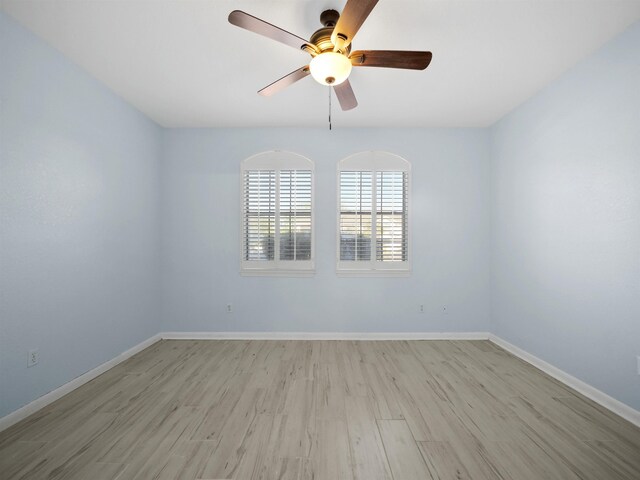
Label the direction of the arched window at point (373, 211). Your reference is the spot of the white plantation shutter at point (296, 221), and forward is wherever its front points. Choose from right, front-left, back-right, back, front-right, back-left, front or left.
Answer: left

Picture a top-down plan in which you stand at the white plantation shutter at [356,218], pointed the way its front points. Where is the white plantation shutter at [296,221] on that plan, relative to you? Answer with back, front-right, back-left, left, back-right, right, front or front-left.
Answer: right

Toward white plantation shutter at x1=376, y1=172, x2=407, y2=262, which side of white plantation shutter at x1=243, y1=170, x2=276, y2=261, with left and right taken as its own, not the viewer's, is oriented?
left

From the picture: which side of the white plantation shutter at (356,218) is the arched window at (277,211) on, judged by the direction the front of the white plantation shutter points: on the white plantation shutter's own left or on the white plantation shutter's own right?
on the white plantation shutter's own right

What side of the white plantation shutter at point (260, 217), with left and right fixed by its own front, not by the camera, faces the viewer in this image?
front

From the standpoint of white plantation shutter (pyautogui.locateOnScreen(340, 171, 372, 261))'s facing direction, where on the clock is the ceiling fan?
The ceiling fan is roughly at 12 o'clock from the white plantation shutter.

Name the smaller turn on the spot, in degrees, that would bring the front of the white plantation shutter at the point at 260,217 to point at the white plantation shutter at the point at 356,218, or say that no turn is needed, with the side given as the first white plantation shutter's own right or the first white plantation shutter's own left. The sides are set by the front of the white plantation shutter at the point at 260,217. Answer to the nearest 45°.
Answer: approximately 90° to the first white plantation shutter's own left

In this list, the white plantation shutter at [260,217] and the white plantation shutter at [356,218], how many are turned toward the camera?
2

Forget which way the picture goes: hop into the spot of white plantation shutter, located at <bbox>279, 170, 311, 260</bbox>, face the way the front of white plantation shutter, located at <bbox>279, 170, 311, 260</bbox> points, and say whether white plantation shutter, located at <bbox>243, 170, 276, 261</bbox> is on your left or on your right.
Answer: on your right

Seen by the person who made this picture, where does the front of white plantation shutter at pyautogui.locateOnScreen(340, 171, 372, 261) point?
facing the viewer

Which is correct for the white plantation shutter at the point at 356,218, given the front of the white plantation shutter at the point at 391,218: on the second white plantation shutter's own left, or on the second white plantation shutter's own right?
on the second white plantation shutter's own right

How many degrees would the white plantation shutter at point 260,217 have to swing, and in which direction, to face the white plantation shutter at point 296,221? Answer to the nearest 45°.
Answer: approximately 90° to its left

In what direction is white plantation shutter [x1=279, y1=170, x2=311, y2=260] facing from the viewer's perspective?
toward the camera

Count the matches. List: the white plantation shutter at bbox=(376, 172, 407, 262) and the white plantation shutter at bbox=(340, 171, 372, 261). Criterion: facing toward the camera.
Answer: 2
